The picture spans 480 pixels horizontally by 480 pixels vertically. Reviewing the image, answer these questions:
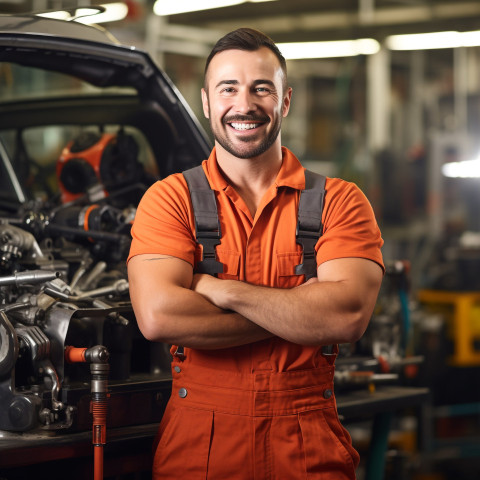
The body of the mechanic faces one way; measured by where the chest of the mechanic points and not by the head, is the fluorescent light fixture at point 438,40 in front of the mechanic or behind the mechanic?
behind

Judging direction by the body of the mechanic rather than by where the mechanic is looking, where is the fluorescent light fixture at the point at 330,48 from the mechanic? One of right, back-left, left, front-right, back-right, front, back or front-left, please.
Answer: back

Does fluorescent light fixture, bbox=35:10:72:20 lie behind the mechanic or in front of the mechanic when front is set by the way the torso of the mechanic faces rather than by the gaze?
behind

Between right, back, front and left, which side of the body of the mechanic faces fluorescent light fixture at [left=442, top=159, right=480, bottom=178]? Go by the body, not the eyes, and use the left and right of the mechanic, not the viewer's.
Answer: back

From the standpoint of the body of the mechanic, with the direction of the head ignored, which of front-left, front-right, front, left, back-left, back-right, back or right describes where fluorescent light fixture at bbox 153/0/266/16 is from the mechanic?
back

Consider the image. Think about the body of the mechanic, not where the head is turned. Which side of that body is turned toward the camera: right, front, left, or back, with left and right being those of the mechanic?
front
